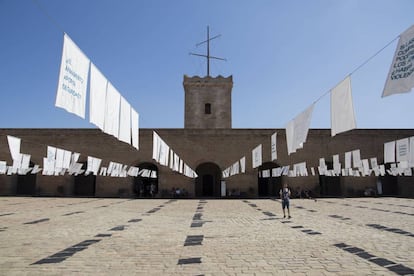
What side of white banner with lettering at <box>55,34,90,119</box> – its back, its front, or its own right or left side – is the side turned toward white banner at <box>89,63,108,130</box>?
left

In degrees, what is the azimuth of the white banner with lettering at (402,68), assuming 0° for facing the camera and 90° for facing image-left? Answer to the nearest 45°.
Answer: approximately 45°

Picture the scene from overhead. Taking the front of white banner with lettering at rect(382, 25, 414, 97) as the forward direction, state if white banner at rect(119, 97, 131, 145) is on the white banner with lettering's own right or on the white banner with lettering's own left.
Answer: on the white banner with lettering's own right

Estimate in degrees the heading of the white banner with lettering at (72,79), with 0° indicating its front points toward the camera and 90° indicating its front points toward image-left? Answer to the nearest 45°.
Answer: approximately 315°

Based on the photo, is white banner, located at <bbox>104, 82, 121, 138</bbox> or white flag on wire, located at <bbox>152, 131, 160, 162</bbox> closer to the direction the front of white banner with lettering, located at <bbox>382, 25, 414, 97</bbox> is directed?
the white banner

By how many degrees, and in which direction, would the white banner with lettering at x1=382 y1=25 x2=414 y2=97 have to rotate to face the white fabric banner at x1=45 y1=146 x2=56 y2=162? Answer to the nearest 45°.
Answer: approximately 45° to its right

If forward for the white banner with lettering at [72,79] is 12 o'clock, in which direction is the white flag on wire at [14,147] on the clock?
The white flag on wire is roughly at 7 o'clock from the white banner with lettering.

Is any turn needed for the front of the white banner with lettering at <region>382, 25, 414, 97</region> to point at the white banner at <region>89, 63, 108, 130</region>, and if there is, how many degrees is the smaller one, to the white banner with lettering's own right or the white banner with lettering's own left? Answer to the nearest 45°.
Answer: approximately 45° to the white banner with lettering's own right

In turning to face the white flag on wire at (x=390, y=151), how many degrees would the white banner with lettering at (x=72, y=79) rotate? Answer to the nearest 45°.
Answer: approximately 45° to its left

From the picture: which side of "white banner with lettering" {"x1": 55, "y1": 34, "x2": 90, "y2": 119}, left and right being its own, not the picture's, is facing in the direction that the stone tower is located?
left

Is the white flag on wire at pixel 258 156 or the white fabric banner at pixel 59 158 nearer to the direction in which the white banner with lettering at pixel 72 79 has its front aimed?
the white flag on wire
